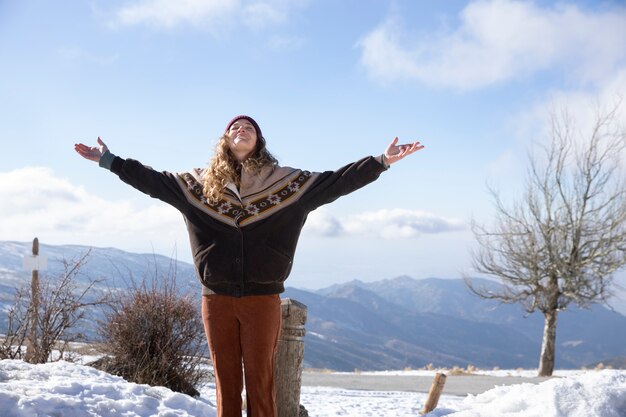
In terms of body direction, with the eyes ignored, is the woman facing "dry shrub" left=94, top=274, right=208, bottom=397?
no

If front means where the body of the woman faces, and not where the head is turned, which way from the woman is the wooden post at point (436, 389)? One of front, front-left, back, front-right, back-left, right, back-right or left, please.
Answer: back-left

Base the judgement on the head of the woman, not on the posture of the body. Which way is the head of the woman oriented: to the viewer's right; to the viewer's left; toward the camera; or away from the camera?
toward the camera

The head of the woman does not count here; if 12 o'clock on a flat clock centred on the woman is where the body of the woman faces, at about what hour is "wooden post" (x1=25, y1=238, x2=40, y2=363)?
The wooden post is roughly at 5 o'clock from the woman.

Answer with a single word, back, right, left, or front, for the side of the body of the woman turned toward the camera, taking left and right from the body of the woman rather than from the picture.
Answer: front

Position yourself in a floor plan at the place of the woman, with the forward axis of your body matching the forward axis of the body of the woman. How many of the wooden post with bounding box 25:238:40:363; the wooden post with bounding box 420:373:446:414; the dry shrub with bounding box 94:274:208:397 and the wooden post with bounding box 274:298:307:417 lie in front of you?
0

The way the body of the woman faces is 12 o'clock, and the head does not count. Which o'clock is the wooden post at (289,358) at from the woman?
The wooden post is roughly at 7 o'clock from the woman.

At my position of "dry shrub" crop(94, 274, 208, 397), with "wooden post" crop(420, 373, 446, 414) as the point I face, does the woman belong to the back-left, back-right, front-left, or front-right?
front-right

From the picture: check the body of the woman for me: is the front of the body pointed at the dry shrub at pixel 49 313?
no
